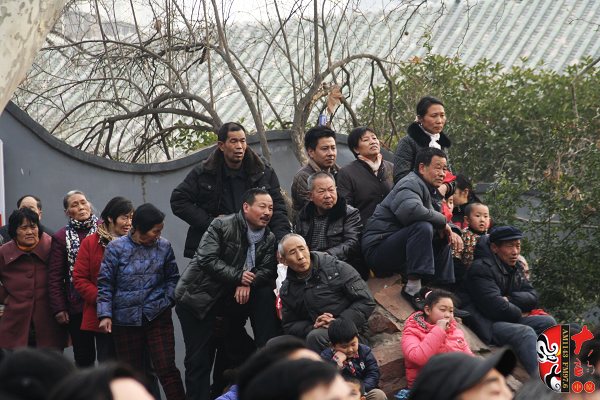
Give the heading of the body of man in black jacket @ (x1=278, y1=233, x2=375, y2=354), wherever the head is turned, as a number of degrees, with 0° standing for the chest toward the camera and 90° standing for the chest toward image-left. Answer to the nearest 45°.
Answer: approximately 45°

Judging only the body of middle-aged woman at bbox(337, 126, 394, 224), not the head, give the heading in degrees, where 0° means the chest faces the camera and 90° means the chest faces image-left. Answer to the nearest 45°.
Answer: approximately 315°

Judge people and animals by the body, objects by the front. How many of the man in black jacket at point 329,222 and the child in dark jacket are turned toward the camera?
2

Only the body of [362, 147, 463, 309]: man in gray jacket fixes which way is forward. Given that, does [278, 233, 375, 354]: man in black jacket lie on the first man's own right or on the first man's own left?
on the first man's own right

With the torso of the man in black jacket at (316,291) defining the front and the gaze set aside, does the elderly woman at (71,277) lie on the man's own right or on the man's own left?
on the man's own right
